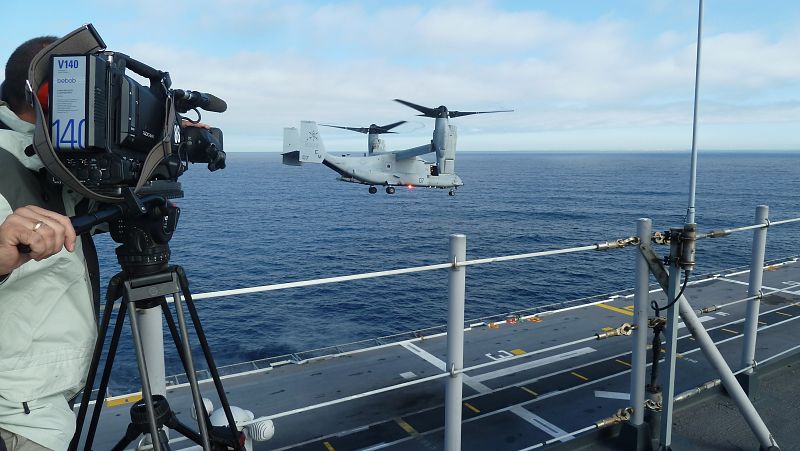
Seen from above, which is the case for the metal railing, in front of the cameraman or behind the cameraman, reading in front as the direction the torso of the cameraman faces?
in front

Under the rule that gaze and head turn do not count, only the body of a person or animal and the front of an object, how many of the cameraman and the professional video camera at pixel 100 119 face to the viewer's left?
0

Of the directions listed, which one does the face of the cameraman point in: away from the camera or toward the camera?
away from the camera

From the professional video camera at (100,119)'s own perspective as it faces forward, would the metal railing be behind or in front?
in front

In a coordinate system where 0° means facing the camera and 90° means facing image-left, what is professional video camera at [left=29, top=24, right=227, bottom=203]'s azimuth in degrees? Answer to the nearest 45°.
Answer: approximately 225°
